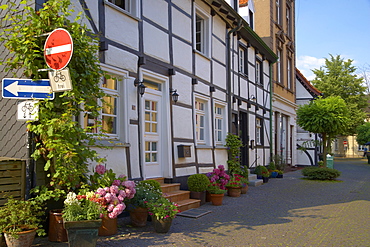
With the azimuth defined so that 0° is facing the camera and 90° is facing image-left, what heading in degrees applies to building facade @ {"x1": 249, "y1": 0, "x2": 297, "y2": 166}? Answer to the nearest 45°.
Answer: approximately 315°

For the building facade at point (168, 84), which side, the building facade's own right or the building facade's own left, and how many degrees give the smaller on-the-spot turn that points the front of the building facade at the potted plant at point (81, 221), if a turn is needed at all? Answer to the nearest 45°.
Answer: approximately 45° to the building facade's own right

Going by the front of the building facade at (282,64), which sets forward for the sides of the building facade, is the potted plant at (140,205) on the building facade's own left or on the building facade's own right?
on the building facade's own right

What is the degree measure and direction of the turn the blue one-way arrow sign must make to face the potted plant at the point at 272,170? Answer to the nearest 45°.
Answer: approximately 135° to its left

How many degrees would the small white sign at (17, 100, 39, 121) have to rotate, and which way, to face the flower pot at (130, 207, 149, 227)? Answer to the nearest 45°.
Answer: approximately 135° to its left

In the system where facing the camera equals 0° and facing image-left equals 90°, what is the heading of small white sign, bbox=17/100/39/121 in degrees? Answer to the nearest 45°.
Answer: approximately 0°

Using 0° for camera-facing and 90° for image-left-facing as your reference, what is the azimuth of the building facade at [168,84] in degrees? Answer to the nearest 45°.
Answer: approximately 315°

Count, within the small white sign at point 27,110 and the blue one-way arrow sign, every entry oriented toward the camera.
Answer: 2
